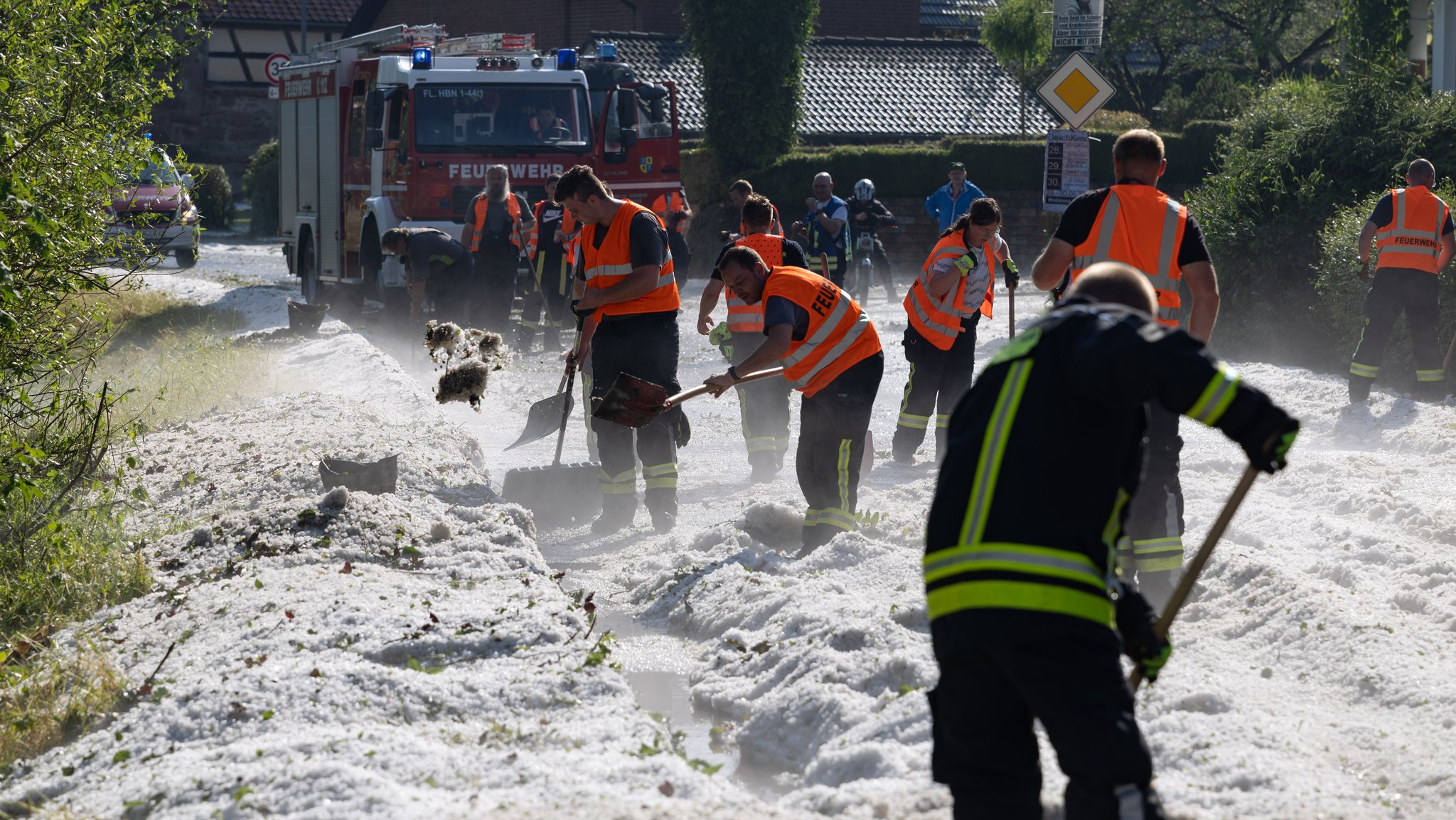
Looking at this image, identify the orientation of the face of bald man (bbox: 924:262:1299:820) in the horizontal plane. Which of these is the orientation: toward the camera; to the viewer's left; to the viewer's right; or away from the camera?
away from the camera

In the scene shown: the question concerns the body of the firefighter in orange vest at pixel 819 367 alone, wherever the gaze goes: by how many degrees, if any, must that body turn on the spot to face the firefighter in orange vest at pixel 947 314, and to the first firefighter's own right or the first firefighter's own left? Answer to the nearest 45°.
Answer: approximately 90° to the first firefighter's own right

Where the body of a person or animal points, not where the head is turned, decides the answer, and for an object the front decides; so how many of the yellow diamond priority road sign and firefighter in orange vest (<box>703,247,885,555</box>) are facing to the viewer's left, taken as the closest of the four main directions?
1

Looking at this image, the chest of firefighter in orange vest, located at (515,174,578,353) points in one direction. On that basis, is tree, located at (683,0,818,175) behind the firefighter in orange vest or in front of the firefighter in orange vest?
behind

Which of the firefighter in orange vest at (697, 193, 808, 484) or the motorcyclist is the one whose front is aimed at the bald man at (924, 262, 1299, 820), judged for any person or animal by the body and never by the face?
the motorcyclist

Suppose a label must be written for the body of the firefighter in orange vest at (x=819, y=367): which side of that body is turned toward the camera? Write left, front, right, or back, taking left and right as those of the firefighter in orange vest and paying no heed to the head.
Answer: left

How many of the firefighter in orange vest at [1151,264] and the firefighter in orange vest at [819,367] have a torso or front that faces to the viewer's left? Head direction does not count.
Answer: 1
